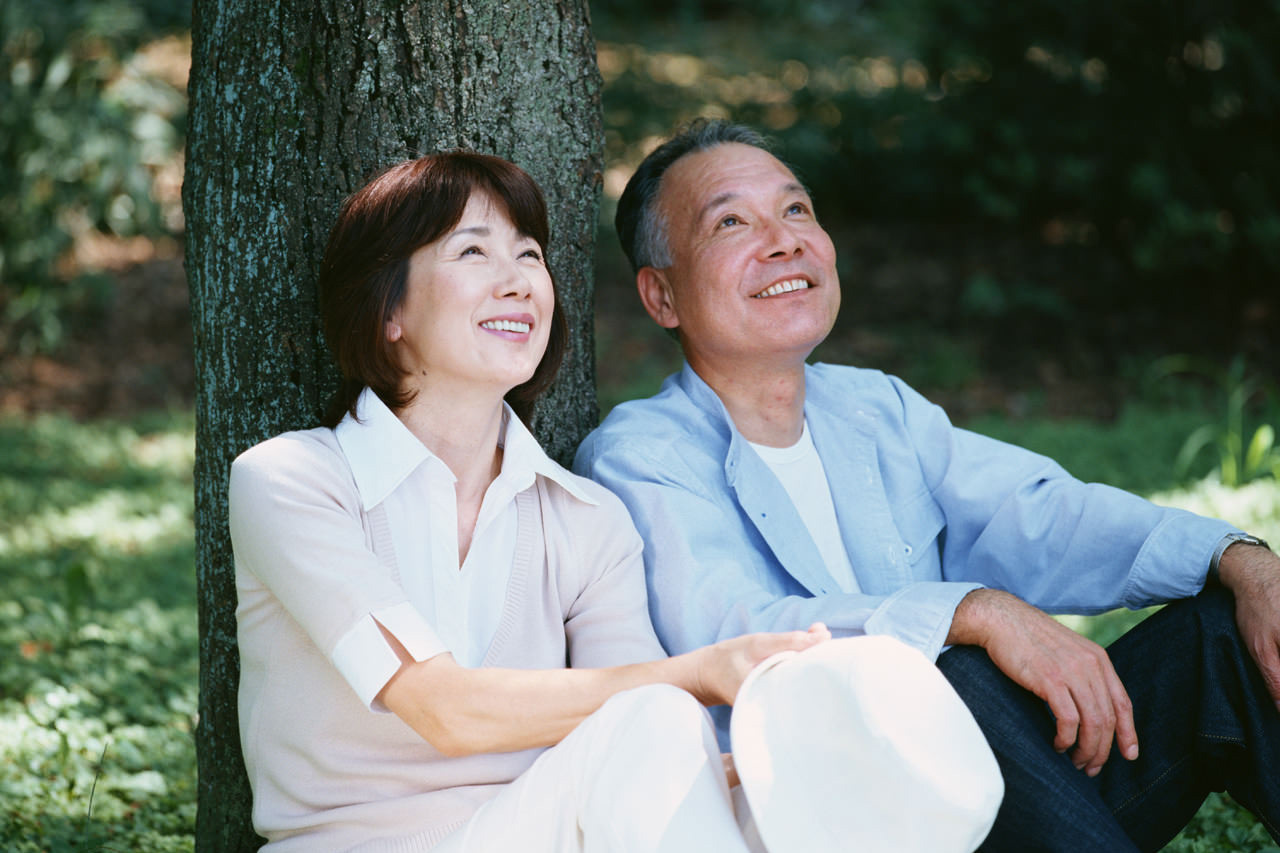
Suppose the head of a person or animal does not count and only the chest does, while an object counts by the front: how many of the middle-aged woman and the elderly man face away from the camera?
0

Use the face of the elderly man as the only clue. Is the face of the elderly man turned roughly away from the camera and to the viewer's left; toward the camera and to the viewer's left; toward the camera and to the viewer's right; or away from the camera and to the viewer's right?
toward the camera and to the viewer's right

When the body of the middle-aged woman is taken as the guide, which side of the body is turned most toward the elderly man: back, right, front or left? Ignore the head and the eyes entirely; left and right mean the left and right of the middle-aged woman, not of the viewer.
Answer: left

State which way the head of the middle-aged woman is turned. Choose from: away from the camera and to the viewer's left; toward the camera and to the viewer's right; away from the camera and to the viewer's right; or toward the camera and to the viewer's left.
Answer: toward the camera and to the viewer's right

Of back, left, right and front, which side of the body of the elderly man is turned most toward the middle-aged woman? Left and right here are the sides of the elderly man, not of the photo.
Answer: right

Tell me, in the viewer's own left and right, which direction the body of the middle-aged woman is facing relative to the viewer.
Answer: facing the viewer and to the right of the viewer
